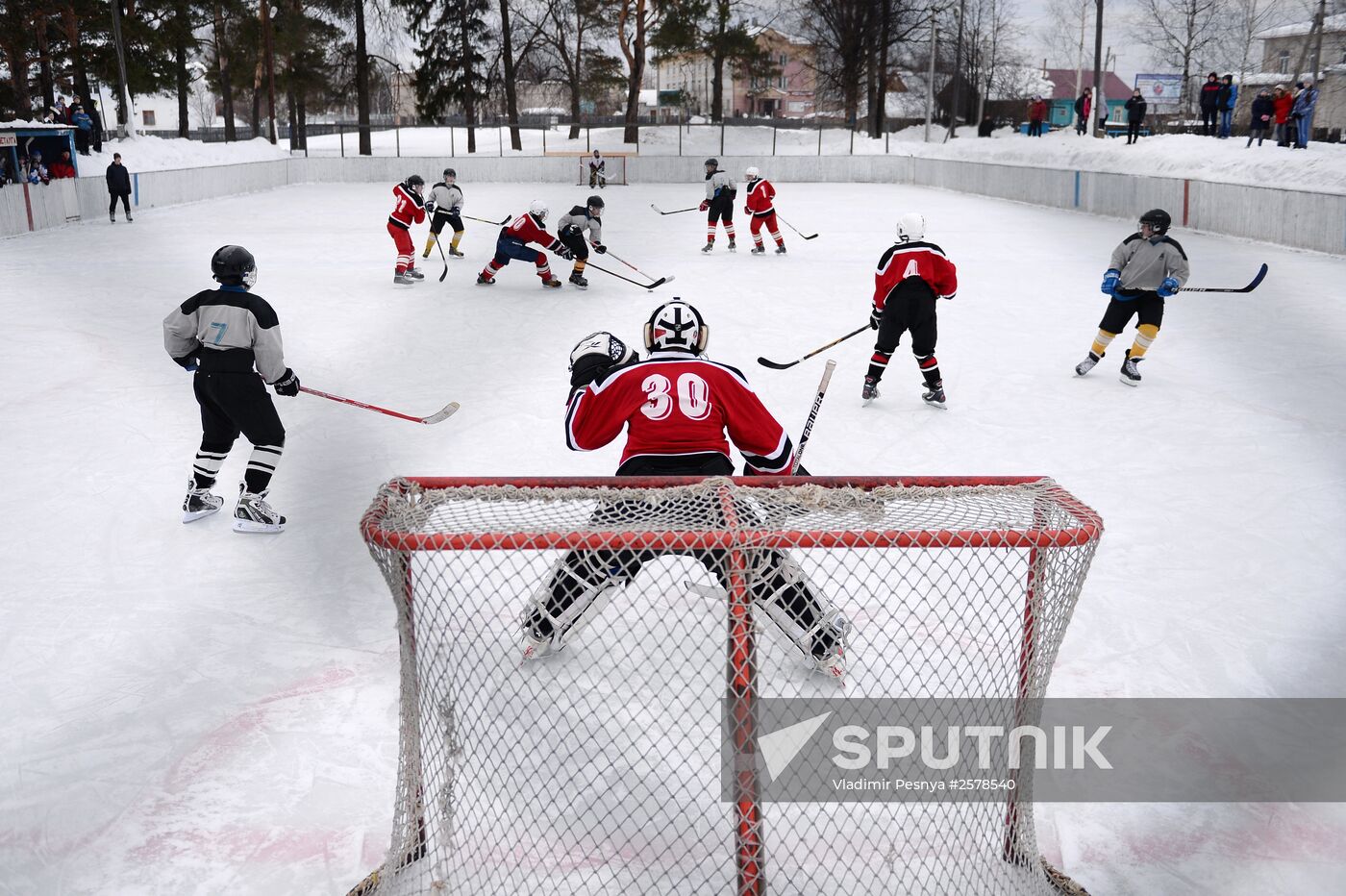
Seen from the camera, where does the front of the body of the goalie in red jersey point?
away from the camera

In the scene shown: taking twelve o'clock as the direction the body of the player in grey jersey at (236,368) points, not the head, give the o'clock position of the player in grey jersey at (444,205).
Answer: the player in grey jersey at (444,205) is roughly at 11 o'clock from the player in grey jersey at (236,368).

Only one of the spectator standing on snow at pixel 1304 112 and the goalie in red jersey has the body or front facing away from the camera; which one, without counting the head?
the goalie in red jersey

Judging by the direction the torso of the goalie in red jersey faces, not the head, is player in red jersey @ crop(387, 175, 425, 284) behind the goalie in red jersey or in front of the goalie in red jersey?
in front

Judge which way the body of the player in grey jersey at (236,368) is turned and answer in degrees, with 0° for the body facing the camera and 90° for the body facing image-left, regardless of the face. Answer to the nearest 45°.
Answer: approximately 225°

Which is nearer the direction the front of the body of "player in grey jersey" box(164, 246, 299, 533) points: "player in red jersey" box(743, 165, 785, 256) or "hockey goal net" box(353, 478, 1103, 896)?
the player in red jersey

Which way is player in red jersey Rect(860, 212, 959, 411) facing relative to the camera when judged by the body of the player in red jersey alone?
away from the camera

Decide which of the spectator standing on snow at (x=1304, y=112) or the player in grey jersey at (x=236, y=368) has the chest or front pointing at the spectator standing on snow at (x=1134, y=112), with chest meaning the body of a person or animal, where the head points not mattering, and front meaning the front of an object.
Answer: the player in grey jersey

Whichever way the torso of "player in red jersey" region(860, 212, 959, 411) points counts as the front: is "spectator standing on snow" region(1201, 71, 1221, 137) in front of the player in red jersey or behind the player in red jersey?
in front

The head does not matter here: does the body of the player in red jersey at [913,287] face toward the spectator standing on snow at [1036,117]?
yes

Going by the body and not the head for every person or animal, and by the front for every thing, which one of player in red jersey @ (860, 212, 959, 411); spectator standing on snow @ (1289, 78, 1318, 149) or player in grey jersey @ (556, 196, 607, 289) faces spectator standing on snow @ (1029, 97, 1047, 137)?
the player in red jersey

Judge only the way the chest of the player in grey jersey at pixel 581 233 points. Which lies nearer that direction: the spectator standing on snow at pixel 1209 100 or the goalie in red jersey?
the goalie in red jersey

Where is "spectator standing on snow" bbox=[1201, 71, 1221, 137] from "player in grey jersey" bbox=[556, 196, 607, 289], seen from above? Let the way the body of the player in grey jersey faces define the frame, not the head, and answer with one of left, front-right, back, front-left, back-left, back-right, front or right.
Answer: left

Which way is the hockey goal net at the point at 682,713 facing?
away from the camera

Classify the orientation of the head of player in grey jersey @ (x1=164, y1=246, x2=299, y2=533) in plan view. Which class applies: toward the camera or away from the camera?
away from the camera

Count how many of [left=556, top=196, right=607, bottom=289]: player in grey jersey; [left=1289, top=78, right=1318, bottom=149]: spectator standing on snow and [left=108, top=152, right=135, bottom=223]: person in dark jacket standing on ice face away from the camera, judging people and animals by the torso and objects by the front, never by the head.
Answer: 0

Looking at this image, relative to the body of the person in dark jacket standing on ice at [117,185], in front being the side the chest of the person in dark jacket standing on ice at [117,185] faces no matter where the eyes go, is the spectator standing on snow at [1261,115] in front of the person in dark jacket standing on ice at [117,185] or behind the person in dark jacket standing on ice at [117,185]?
in front
